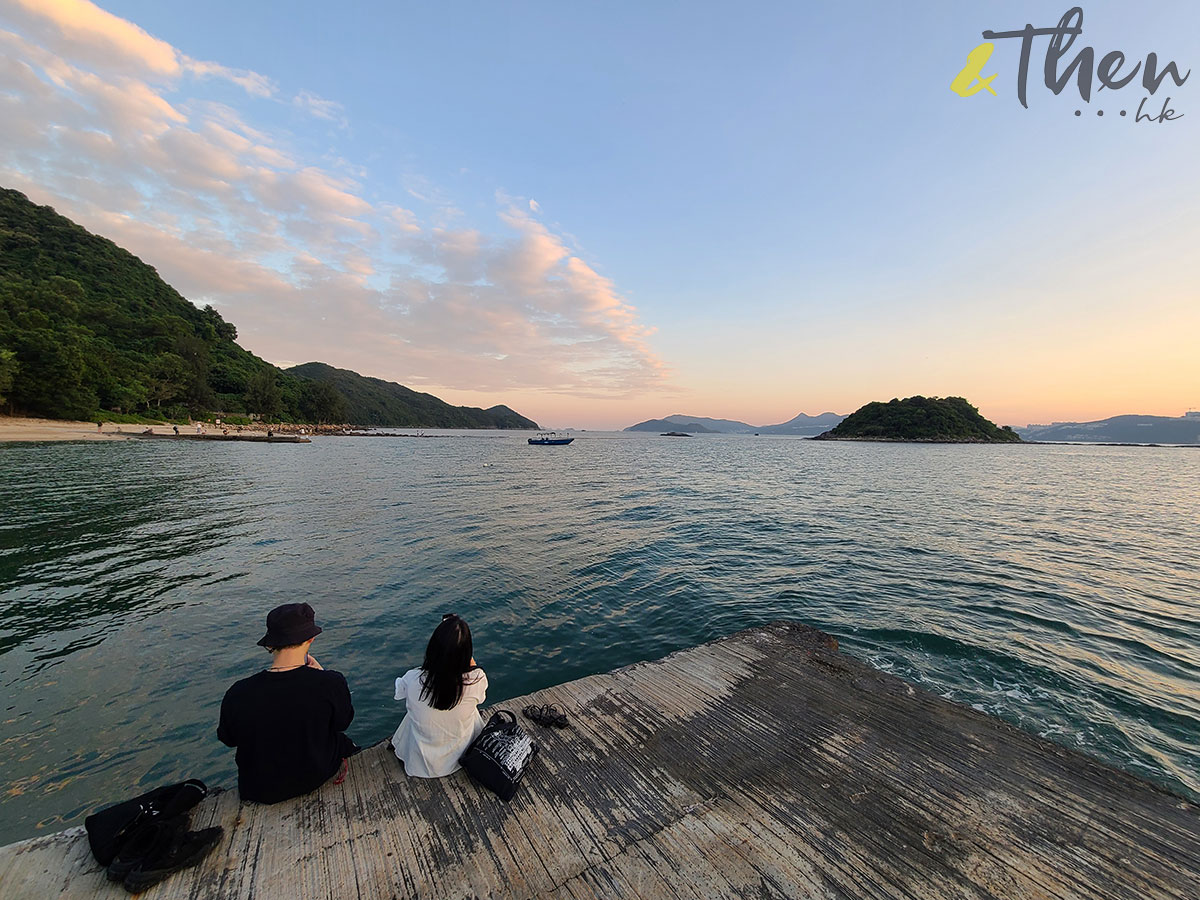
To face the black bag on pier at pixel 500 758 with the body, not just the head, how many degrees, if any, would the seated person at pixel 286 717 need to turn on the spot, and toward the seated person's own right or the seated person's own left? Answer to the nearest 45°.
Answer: approximately 90° to the seated person's own right

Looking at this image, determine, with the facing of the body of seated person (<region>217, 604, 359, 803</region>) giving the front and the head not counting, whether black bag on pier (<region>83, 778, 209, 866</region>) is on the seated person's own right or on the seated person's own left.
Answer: on the seated person's own left

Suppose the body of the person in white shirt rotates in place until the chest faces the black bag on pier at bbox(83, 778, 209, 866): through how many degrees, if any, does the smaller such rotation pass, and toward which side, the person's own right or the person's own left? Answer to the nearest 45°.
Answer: approximately 90° to the person's own left

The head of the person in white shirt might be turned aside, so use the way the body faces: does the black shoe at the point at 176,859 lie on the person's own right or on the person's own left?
on the person's own left

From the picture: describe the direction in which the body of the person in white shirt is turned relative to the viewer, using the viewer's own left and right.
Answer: facing away from the viewer

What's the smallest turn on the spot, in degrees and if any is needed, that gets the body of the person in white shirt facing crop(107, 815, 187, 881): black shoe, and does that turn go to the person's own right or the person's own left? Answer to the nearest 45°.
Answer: approximately 90° to the person's own left

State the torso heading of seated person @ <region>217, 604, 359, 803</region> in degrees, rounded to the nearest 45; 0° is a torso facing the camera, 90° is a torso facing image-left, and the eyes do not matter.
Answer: approximately 180°

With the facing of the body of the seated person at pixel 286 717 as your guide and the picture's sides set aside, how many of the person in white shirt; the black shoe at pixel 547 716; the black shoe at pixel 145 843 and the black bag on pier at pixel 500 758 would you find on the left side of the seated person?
1

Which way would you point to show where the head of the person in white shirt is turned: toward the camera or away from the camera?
away from the camera

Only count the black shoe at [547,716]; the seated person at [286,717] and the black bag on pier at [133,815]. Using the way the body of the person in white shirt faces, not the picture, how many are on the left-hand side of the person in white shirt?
2

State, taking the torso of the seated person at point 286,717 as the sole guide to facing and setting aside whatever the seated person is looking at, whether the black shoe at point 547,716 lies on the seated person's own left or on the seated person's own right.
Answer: on the seated person's own right
